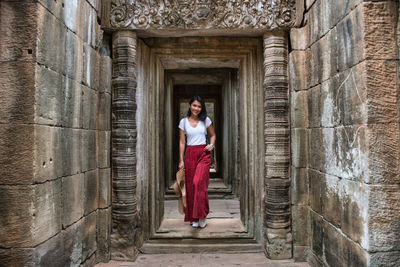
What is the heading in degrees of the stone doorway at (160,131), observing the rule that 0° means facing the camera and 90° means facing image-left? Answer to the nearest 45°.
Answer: approximately 0°

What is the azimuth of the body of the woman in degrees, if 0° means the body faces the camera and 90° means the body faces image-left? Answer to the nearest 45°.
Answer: approximately 0°

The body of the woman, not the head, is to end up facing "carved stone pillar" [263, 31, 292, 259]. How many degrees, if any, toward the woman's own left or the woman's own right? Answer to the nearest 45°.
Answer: approximately 45° to the woman's own left
